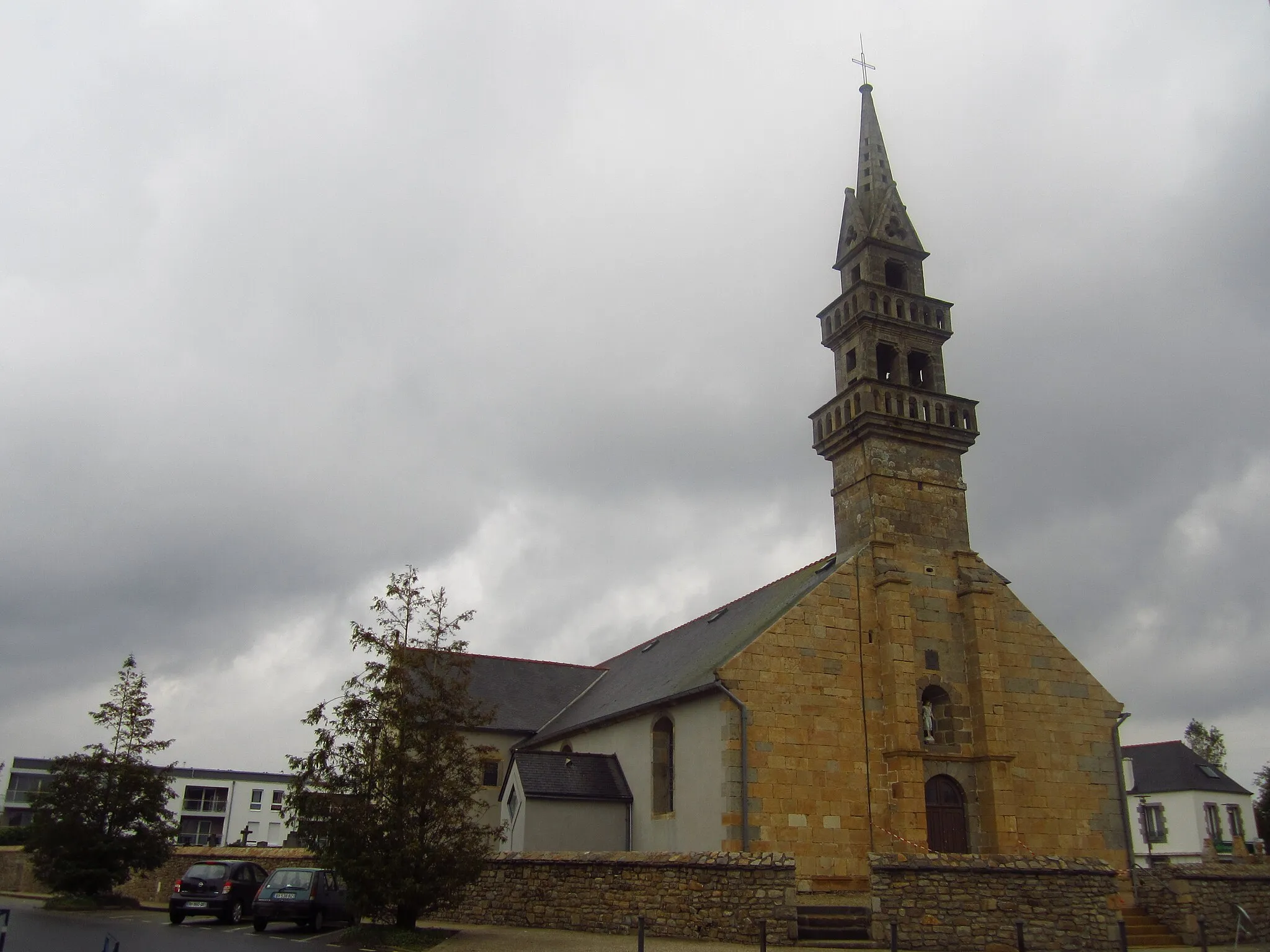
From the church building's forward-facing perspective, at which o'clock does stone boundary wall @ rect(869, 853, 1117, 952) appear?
The stone boundary wall is roughly at 1 o'clock from the church building.

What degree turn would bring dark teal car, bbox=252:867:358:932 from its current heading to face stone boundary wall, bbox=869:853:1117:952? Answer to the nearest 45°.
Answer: approximately 90° to its right

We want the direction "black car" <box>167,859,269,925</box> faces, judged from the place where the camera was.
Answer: facing away from the viewer and to the right of the viewer

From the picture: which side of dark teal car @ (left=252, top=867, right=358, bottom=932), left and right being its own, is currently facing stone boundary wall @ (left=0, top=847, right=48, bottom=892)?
left

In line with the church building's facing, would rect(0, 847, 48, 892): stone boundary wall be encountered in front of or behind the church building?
behind

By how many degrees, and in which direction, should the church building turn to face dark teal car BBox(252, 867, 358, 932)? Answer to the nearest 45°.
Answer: approximately 135° to its right

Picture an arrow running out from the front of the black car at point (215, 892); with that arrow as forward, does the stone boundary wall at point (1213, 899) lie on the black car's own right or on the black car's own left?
on the black car's own right

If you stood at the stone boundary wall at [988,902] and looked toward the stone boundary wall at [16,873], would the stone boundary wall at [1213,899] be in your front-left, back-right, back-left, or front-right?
back-right

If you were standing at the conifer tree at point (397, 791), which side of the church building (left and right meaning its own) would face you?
right

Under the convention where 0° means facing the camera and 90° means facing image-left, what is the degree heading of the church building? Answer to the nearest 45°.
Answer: approximately 315°
